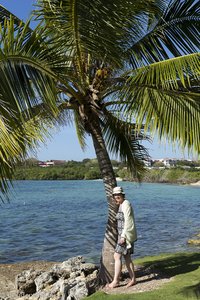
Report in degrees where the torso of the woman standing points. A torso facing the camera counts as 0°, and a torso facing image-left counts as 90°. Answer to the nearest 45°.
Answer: approximately 45°

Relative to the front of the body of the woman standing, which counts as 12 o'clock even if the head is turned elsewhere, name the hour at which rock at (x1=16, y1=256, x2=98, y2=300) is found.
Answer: The rock is roughly at 3 o'clock from the woman standing.

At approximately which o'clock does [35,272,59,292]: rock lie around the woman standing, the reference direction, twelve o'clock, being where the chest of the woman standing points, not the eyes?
The rock is roughly at 3 o'clock from the woman standing.

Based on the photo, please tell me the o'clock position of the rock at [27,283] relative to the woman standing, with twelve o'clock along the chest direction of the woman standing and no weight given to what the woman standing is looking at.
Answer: The rock is roughly at 3 o'clock from the woman standing.
